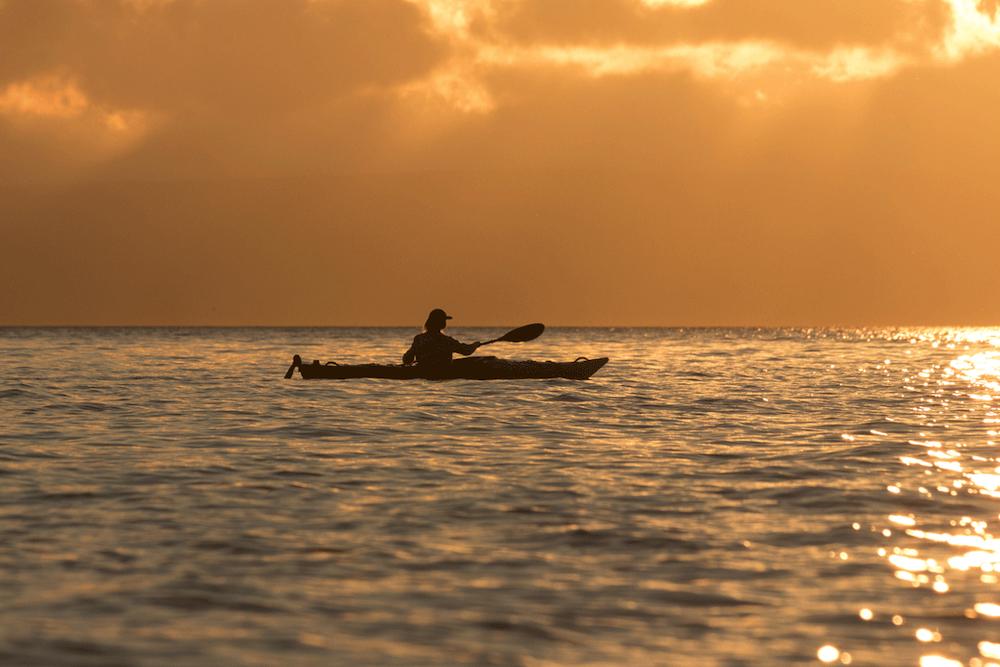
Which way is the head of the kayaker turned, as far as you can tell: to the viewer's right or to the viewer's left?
to the viewer's right

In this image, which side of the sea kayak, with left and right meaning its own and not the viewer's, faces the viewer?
right
